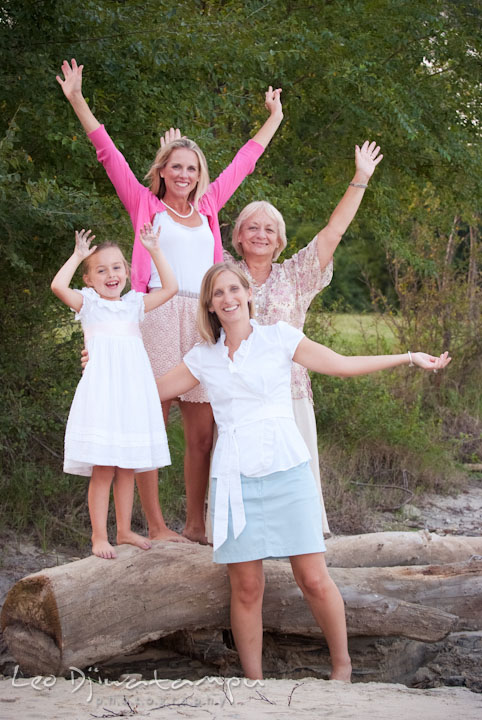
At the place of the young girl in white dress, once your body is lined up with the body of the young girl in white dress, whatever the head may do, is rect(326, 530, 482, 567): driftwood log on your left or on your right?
on your left

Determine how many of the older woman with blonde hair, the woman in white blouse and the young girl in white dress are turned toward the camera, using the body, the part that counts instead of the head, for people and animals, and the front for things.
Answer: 3

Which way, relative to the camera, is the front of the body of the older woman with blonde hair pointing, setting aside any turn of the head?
toward the camera

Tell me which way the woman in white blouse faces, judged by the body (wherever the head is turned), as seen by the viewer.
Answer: toward the camera

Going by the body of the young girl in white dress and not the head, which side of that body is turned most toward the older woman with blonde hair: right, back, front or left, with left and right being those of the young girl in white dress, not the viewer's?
left

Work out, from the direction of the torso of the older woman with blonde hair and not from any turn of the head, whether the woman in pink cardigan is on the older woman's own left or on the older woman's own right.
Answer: on the older woman's own right
